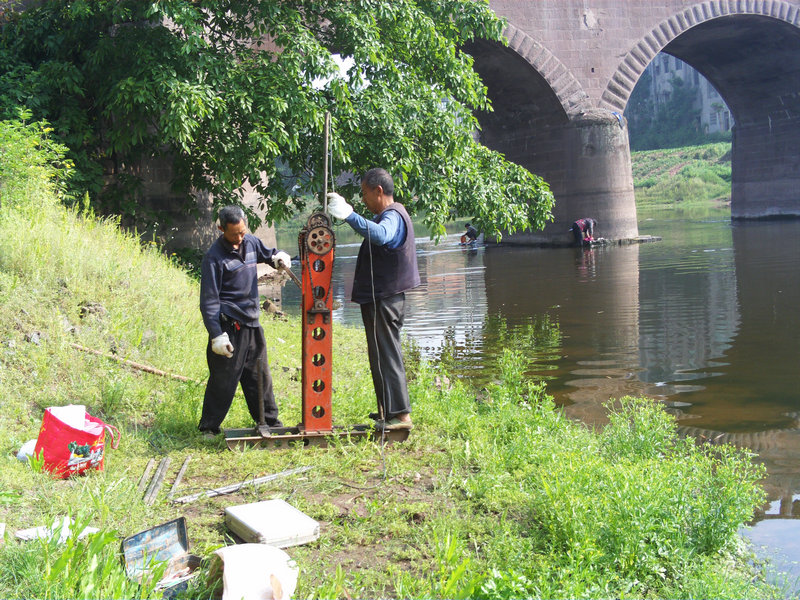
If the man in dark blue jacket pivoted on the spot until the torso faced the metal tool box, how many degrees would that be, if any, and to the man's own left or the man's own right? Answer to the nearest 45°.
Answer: approximately 45° to the man's own right

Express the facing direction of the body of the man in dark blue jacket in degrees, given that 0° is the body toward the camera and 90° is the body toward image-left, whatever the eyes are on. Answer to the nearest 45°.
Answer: approximately 315°

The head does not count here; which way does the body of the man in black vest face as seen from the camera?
to the viewer's left

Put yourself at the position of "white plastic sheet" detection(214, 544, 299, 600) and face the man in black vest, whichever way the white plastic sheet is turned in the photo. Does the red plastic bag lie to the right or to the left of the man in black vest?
left

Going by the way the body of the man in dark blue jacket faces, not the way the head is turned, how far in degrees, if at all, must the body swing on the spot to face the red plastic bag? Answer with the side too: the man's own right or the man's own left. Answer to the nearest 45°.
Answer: approximately 90° to the man's own right

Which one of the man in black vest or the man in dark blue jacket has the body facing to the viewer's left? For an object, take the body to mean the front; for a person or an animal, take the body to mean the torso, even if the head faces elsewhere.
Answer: the man in black vest

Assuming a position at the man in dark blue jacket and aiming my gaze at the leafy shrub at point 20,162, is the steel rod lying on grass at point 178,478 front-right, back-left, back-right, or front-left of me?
back-left

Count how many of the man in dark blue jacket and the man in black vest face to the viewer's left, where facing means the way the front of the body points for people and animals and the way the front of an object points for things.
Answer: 1

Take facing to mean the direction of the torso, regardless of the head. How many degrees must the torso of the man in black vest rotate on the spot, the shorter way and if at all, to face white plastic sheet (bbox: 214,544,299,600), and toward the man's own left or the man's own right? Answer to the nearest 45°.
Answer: approximately 90° to the man's own left
